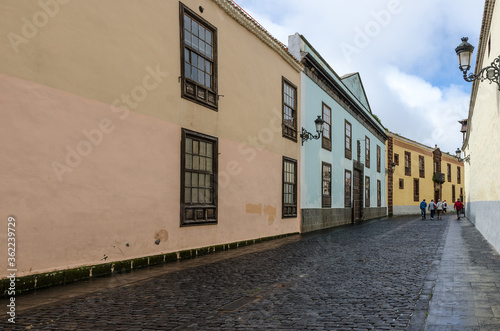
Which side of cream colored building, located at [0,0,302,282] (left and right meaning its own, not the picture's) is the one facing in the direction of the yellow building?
left

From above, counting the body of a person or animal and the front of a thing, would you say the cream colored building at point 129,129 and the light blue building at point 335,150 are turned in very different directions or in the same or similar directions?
same or similar directions

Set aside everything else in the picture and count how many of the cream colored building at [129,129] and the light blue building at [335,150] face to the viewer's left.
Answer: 0

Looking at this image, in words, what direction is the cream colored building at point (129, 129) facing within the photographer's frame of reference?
facing the viewer and to the right of the viewer

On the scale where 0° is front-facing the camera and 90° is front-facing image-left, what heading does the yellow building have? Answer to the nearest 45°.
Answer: approximately 315°

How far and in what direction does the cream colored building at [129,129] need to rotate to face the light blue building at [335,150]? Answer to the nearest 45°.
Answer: approximately 90° to its left

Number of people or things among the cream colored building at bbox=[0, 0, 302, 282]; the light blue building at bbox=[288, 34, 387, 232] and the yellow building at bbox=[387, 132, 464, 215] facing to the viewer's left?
0

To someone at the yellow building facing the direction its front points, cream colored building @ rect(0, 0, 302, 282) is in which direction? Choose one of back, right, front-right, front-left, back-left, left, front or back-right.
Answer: front-right

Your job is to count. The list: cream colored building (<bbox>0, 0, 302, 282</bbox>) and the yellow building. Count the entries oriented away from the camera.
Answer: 0

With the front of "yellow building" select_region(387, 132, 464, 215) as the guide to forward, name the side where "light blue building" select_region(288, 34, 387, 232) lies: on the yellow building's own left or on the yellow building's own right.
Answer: on the yellow building's own right
